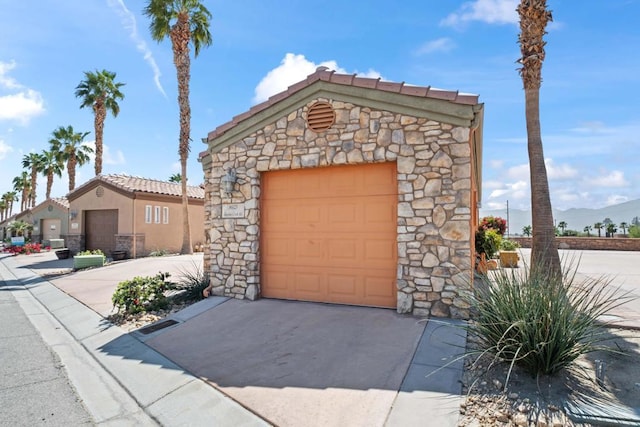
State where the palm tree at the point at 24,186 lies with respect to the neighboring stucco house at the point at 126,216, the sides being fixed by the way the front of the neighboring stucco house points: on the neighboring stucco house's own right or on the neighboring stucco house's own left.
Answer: on the neighboring stucco house's own right

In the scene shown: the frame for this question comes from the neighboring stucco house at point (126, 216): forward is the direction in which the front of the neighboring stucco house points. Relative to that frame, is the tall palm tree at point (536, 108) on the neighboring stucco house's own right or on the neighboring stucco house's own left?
on the neighboring stucco house's own left

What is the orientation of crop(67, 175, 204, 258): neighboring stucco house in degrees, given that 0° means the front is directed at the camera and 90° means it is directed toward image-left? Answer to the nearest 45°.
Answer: approximately 45°

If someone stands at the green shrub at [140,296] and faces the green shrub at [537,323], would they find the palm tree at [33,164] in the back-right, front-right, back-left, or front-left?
back-left

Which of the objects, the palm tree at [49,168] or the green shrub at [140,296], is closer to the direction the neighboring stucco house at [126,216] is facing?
the green shrub

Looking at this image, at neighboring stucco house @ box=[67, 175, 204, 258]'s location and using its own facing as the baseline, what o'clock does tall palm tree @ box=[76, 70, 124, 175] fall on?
The tall palm tree is roughly at 4 o'clock from the neighboring stucco house.

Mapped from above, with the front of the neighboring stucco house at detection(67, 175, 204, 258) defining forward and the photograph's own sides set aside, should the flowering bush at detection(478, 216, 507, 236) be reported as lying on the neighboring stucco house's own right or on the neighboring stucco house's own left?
on the neighboring stucco house's own left

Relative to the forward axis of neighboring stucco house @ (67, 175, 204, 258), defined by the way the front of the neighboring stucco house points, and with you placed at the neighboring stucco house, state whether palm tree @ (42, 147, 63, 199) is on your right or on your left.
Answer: on your right

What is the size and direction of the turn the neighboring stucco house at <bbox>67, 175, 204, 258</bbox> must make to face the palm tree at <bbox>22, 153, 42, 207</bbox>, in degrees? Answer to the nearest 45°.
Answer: approximately 135° to its right

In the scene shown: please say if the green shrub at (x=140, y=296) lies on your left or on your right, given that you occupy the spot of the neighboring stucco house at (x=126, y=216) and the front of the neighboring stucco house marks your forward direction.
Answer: on your left

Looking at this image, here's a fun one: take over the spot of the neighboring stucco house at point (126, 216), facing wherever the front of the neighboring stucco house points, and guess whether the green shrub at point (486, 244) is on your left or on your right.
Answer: on your left

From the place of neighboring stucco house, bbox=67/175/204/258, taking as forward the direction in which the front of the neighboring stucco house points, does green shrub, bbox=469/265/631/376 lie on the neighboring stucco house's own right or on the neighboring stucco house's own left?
on the neighboring stucco house's own left
